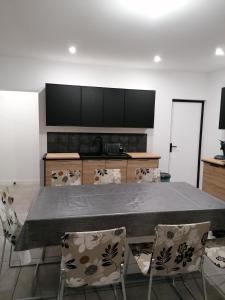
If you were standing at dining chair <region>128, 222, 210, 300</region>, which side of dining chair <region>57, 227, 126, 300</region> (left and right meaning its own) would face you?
right

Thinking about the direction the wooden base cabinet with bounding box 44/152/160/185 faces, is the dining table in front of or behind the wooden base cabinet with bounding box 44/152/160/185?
in front

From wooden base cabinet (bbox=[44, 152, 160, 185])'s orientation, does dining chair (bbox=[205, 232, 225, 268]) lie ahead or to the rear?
ahead

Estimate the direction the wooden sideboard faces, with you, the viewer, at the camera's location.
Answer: facing the viewer and to the left of the viewer

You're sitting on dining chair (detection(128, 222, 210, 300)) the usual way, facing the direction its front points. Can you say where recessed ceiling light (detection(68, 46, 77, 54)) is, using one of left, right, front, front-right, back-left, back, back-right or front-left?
front

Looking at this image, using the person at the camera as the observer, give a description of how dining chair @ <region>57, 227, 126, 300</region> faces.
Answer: facing away from the viewer

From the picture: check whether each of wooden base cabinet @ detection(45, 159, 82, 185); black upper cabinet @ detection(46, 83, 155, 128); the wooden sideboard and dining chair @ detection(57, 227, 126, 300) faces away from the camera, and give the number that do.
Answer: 1

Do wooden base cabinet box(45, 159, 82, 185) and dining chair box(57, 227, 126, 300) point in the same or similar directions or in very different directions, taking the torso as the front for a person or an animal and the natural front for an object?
very different directions

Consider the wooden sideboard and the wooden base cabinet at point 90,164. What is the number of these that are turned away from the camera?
0

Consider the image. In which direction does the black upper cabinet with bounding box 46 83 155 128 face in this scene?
toward the camera

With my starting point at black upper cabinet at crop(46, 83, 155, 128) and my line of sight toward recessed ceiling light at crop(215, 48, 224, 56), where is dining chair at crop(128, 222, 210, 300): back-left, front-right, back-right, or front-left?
front-right

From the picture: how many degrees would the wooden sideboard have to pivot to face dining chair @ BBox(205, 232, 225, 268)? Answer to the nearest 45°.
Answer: approximately 45° to its left

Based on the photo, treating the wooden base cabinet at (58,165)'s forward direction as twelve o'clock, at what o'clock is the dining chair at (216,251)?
The dining chair is roughly at 11 o'clock from the wooden base cabinet.

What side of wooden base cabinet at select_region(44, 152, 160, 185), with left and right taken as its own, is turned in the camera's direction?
front

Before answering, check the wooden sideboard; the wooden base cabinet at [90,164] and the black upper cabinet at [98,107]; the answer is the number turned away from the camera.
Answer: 0

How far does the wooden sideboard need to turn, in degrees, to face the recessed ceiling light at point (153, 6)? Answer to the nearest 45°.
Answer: approximately 45° to its left

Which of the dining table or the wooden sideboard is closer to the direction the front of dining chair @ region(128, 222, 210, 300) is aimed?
the dining table

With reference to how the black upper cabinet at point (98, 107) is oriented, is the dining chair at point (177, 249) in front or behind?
in front

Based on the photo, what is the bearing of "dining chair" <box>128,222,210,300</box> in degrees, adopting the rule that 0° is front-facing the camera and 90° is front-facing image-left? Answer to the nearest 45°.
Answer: approximately 135°

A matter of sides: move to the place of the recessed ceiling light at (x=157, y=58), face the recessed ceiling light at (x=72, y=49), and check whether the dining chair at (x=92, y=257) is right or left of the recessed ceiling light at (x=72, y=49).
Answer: left
